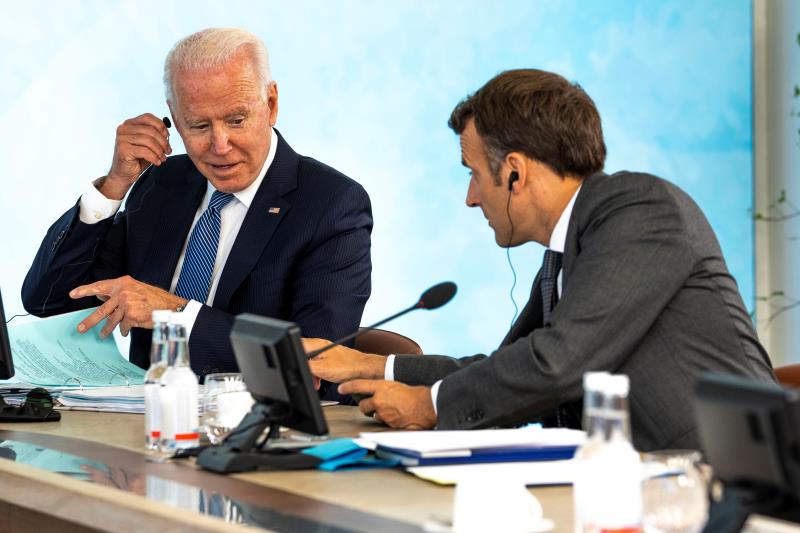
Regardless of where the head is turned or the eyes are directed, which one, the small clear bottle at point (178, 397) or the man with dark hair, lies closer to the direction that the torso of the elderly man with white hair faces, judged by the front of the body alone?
the small clear bottle

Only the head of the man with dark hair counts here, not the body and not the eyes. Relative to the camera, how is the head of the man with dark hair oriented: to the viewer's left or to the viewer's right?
to the viewer's left

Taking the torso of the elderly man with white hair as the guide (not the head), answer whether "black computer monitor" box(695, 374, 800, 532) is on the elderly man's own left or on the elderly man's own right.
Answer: on the elderly man's own left

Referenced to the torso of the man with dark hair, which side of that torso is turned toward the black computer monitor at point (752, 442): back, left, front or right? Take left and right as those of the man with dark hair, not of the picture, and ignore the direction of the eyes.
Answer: left

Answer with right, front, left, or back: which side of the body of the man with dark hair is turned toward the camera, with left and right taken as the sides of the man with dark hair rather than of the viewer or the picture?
left

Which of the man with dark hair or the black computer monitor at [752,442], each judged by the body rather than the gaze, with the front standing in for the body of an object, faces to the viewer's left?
the man with dark hair

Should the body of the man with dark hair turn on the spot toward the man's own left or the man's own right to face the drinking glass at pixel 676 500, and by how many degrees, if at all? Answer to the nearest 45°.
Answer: approximately 90° to the man's own left

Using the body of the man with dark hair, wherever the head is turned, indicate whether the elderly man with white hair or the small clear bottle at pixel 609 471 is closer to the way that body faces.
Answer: the elderly man with white hair

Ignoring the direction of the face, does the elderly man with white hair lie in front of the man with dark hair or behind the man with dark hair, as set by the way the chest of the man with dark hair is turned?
in front

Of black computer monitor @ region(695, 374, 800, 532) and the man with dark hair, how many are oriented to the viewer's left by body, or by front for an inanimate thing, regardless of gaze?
1

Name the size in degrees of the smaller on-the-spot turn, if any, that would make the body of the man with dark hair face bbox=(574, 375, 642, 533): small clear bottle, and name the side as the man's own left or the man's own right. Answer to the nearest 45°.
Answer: approximately 90° to the man's own left

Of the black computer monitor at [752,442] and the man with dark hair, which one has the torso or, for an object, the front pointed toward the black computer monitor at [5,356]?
the man with dark hair

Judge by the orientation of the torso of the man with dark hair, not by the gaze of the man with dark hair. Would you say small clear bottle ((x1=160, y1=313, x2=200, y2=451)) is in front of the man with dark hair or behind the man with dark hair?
in front

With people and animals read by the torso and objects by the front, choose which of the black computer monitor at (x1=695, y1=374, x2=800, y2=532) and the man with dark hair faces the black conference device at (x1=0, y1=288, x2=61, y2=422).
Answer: the man with dark hair
